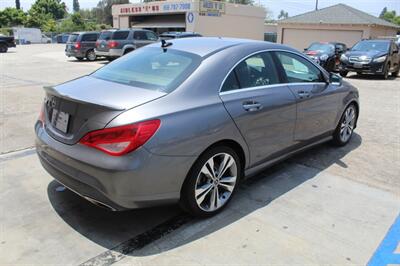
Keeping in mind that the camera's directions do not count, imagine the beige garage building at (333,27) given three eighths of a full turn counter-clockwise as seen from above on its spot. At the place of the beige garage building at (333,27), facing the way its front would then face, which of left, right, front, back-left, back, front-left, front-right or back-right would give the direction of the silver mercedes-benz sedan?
back-right

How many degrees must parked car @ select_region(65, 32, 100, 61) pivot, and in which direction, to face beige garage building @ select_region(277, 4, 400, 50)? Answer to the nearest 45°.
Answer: approximately 45° to its right

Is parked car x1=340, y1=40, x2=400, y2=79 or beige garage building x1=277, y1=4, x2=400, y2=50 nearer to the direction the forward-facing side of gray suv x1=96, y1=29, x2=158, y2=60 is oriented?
the beige garage building

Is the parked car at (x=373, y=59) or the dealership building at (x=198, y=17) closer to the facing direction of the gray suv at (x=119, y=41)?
the dealership building

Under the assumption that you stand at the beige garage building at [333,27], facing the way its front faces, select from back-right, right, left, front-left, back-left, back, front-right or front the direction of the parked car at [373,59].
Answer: front

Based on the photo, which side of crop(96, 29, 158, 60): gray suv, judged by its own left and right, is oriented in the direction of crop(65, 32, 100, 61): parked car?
left

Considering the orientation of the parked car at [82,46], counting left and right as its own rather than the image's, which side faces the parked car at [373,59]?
right

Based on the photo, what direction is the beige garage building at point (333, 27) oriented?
toward the camera

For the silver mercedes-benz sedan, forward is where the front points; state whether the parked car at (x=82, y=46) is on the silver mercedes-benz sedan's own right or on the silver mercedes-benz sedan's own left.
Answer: on the silver mercedes-benz sedan's own left

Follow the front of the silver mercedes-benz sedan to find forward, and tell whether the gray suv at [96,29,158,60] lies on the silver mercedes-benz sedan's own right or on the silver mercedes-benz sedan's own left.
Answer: on the silver mercedes-benz sedan's own left

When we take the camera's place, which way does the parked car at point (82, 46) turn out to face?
facing away from the viewer and to the right of the viewer

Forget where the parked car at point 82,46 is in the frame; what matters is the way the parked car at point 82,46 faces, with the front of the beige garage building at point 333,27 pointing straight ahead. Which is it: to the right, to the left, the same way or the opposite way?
the opposite way

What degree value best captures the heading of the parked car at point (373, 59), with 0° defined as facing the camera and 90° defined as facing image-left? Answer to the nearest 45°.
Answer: approximately 45°

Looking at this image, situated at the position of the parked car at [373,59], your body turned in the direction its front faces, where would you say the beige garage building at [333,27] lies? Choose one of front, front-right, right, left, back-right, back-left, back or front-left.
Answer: back-right

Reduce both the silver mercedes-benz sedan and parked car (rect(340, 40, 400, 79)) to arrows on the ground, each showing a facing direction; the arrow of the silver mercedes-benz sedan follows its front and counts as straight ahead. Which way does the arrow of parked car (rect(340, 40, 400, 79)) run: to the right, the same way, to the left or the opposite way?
the opposite way

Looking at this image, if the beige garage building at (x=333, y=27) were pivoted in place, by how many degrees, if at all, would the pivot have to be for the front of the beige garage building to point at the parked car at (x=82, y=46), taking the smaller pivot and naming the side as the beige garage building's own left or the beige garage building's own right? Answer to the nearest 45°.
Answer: approximately 45° to the beige garage building's own right

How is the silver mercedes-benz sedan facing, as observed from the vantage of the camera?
facing away from the viewer and to the right of the viewer
